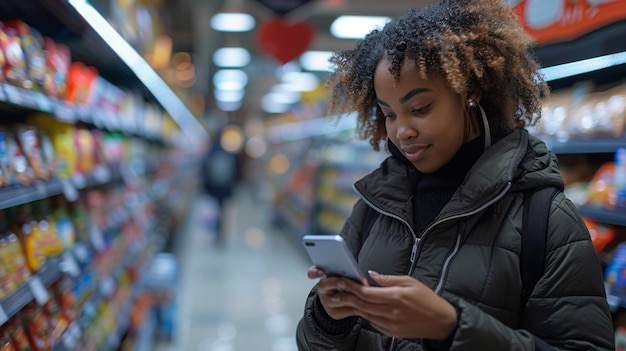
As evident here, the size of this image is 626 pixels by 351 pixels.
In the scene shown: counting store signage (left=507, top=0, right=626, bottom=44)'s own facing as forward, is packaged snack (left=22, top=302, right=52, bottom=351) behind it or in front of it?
in front

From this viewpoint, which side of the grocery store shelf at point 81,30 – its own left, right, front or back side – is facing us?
right

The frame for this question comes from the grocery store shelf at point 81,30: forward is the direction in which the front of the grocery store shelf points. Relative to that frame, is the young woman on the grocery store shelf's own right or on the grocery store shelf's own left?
on the grocery store shelf's own right

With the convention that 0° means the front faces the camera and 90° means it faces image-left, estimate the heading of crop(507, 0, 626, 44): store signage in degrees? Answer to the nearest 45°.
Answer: approximately 45°

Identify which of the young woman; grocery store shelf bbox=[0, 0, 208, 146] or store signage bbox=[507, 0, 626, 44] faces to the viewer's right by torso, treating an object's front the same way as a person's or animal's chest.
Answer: the grocery store shelf

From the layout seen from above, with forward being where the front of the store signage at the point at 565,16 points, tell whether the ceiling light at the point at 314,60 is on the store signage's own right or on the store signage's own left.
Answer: on the store signage's own right

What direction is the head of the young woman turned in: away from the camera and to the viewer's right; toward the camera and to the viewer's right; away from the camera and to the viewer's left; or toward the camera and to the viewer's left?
toward the camera and to the viewer's left

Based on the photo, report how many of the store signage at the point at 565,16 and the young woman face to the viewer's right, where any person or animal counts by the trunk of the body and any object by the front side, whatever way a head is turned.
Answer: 0

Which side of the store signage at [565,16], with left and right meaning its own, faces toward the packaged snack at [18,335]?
front
